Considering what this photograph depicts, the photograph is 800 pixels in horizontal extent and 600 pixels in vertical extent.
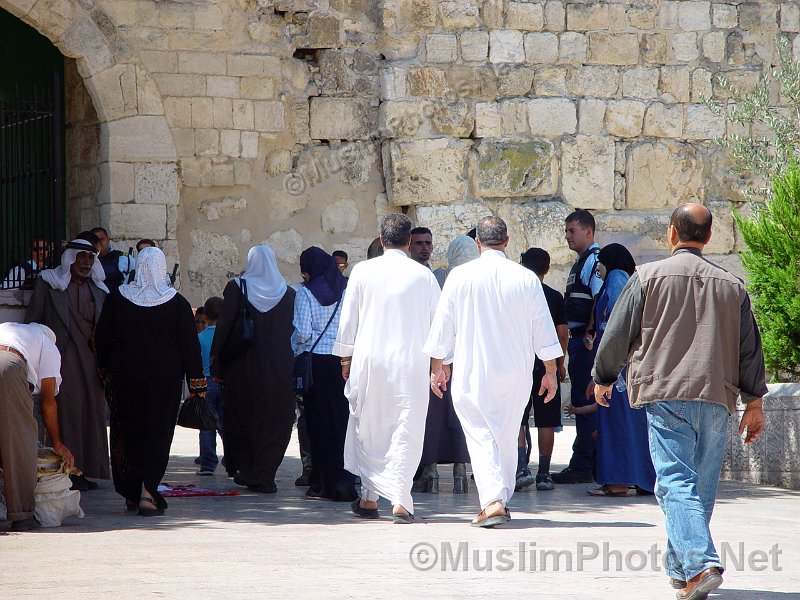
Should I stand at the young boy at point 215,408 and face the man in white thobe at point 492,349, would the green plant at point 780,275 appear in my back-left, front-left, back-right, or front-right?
front-left

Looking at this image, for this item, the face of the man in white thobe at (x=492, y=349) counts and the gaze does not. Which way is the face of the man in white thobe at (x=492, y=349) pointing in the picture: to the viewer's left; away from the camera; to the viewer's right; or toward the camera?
away from the camera

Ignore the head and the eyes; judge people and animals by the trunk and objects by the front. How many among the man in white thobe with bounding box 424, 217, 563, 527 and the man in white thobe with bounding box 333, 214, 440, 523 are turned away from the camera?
2

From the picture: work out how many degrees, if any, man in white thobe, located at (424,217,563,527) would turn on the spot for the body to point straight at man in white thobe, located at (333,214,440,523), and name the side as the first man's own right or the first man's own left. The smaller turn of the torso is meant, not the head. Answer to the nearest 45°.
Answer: approximately 90° to the first man's own left

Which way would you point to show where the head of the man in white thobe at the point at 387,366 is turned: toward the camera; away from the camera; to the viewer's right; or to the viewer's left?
away from the camera

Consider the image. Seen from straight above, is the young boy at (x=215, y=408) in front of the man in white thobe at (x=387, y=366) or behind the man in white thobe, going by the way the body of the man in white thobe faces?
in front

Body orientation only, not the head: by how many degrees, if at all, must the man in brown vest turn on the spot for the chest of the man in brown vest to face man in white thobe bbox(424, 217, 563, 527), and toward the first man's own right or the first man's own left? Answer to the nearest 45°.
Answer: approximately 45° to the first man's own left

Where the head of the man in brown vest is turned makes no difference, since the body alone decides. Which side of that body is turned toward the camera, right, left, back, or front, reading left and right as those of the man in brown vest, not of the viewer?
back

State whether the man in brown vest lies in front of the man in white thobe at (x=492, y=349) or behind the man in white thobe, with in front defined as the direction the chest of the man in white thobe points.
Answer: behind

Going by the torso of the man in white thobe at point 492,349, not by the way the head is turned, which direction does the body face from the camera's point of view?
away from the camera

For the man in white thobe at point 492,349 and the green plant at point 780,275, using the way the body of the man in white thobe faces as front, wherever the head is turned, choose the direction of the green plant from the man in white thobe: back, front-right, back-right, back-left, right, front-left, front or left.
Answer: front-right

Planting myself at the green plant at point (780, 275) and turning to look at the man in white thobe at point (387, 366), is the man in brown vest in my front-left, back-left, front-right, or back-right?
front-left

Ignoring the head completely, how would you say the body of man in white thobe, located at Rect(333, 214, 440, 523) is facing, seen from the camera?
away from the camera
